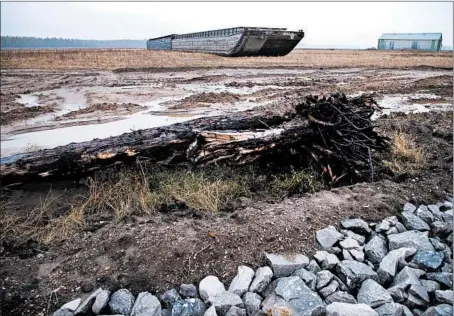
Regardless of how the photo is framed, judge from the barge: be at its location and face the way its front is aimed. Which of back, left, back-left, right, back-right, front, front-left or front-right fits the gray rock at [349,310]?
front-right

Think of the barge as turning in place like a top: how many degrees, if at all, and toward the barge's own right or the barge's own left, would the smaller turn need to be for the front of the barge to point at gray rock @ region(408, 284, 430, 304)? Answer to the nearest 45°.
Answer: approximately 45° to the barge's own right

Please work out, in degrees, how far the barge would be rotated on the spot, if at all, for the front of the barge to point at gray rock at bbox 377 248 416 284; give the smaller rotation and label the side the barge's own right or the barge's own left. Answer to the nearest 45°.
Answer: approximately 45° to the barge's own right

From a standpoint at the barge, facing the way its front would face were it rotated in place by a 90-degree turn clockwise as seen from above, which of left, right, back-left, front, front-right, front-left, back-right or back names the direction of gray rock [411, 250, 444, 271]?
front-left

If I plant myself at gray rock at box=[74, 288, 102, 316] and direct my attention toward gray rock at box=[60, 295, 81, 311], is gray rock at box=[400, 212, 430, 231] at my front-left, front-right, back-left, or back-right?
back-right

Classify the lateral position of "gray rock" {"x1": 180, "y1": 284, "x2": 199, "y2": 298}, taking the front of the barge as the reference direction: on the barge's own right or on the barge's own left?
on the barge's own right

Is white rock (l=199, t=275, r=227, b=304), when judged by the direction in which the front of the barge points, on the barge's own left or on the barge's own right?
on the barge's own right

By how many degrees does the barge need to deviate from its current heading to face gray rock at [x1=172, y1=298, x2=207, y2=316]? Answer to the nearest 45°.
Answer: approximately 45° to its right

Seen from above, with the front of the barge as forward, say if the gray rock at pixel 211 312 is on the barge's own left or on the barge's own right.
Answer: on the barge's own right

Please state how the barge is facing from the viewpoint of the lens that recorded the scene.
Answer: facing the viewer and to the right of the viewer

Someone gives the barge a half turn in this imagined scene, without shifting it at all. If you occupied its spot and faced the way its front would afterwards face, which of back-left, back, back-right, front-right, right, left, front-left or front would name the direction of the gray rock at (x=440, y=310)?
back-left

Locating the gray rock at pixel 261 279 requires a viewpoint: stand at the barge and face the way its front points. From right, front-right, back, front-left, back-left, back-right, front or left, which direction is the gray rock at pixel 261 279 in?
front-right

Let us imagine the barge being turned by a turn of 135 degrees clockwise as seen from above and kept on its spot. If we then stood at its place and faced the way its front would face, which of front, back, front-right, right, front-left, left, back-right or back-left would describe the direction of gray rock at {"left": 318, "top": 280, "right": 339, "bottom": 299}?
left
